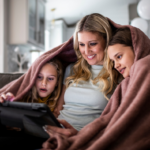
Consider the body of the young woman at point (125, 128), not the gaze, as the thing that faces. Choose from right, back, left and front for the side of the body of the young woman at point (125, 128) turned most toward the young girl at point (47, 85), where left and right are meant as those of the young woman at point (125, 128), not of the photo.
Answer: right

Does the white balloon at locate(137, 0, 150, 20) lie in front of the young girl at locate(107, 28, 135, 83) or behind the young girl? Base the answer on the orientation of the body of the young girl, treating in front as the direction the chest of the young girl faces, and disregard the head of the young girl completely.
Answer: behind

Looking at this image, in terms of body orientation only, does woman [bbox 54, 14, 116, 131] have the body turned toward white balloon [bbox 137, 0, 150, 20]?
no

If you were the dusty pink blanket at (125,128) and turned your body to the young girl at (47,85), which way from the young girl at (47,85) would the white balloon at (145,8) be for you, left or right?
right

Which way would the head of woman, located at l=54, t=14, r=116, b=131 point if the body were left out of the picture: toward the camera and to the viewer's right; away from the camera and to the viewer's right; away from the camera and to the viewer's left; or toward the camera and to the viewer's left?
toward the camera and to the viewer's left

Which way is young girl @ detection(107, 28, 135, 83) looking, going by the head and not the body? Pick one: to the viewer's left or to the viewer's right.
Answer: to the viewer's left

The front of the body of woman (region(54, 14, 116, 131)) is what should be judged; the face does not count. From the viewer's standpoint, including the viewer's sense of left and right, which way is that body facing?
facing the viewer and to the left of the viewer

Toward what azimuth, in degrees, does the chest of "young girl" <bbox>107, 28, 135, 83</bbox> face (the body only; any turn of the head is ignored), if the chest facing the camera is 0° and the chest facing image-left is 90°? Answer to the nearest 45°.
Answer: approximately 45°

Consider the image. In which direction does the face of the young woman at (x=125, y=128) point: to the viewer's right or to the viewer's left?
to the viewer's left

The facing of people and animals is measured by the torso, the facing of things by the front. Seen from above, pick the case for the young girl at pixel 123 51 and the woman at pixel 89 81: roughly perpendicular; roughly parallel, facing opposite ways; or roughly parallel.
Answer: roughly parallel
